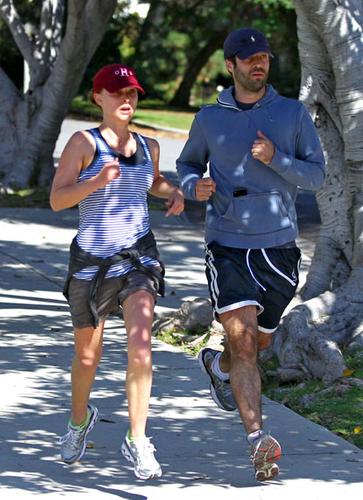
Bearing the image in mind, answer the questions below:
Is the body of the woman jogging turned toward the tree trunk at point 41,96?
no

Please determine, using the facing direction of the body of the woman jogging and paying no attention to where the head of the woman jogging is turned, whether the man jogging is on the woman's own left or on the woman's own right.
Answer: on the woman's own left

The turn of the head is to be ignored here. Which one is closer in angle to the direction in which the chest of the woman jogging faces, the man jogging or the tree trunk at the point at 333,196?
the man jogging

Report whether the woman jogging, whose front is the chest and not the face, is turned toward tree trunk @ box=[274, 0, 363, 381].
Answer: no

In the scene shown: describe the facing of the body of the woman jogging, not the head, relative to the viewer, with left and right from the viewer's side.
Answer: facing the viewer and to the right of the viewer

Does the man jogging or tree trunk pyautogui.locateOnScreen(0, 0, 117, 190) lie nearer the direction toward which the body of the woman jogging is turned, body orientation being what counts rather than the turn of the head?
the man jogging
